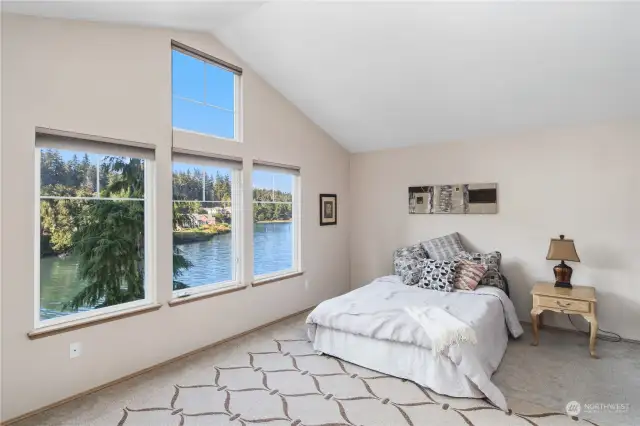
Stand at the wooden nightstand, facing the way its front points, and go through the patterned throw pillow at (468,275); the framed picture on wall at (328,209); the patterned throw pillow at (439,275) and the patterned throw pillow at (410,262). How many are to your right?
4

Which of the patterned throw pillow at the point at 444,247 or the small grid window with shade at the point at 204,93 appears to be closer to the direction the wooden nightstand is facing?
the small grid window with shade

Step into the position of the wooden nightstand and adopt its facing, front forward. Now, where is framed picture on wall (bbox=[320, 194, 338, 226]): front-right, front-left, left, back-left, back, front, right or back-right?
right

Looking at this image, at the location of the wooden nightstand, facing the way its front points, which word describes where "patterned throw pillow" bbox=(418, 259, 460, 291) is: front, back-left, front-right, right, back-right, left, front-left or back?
right

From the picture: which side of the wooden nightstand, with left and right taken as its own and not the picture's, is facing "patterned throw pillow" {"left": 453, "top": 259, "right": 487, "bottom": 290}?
right

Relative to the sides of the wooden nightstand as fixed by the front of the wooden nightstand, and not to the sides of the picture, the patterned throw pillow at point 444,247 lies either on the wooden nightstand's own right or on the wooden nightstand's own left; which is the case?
on the wooden nightstand's own right

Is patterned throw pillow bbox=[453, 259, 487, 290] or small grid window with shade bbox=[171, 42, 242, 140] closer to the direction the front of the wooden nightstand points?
the small grid window with shade

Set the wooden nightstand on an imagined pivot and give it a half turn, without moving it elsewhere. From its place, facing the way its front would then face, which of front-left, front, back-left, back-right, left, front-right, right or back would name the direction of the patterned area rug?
back-left

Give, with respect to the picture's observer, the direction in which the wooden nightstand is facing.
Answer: facing the viewer

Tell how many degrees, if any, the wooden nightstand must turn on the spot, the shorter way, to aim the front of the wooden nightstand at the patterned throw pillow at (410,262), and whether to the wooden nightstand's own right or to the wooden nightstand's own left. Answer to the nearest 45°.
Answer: approximately 90° to the wooden nightstand's own right

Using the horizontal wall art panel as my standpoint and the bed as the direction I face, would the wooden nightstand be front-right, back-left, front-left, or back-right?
front-left

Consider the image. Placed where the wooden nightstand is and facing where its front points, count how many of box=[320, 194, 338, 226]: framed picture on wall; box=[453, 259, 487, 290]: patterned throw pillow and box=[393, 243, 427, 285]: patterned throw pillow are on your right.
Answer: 3

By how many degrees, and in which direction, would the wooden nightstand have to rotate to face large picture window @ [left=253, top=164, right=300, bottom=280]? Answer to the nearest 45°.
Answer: approximately 90° to its right

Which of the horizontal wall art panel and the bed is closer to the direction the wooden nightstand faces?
the bed
